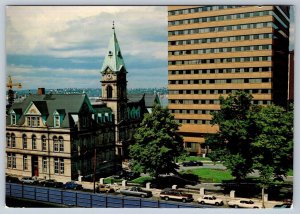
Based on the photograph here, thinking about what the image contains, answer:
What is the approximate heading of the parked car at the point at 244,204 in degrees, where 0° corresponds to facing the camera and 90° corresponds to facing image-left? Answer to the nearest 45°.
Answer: approximately 270°

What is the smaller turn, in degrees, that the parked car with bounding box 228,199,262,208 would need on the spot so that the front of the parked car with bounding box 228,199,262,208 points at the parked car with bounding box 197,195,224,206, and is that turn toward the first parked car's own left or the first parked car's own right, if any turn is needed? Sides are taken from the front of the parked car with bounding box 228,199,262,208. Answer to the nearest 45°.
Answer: approximately 180°

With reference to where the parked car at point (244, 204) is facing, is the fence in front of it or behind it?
behind

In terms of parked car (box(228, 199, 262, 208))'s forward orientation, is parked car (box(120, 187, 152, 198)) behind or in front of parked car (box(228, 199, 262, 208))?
behind

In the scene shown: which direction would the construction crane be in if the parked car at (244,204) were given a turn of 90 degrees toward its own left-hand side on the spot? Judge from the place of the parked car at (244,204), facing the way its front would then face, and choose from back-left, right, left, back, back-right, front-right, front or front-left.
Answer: left
